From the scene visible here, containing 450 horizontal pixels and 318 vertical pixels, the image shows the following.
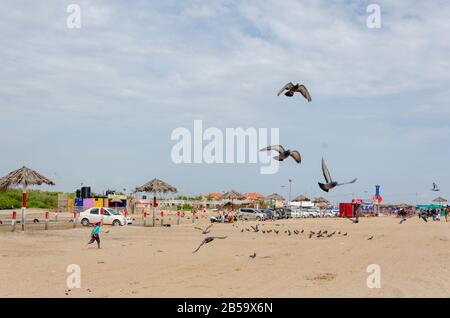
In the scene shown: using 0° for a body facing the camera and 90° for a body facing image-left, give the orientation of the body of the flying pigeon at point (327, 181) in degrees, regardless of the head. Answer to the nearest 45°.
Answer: approximately 315°

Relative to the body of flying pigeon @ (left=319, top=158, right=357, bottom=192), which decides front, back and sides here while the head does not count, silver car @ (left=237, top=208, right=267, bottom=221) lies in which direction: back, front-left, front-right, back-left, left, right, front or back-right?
back-left

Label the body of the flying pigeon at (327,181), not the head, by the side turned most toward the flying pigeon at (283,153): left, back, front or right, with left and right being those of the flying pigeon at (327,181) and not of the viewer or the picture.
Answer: back

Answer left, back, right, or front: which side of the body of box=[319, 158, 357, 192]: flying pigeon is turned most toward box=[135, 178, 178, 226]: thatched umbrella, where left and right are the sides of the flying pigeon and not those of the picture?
back

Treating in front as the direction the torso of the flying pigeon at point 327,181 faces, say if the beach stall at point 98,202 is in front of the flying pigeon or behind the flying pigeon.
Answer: behind

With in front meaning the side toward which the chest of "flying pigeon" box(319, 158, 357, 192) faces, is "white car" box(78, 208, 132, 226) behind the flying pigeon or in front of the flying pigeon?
behind

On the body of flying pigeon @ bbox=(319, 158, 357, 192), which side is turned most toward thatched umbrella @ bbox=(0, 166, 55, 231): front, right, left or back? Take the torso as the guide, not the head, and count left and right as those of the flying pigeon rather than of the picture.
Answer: back
